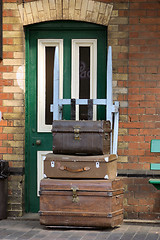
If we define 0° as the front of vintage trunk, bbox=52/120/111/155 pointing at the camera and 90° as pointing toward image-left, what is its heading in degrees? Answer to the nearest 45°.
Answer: approximately 0°

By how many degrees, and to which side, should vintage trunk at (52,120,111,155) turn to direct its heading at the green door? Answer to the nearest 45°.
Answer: approximately 180°

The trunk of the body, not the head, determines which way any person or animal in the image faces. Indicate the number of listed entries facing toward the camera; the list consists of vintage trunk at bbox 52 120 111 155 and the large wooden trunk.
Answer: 2

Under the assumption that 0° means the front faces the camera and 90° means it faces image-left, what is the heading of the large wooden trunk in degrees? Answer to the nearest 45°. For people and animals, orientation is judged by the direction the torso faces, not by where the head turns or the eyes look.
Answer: approximately 0°
